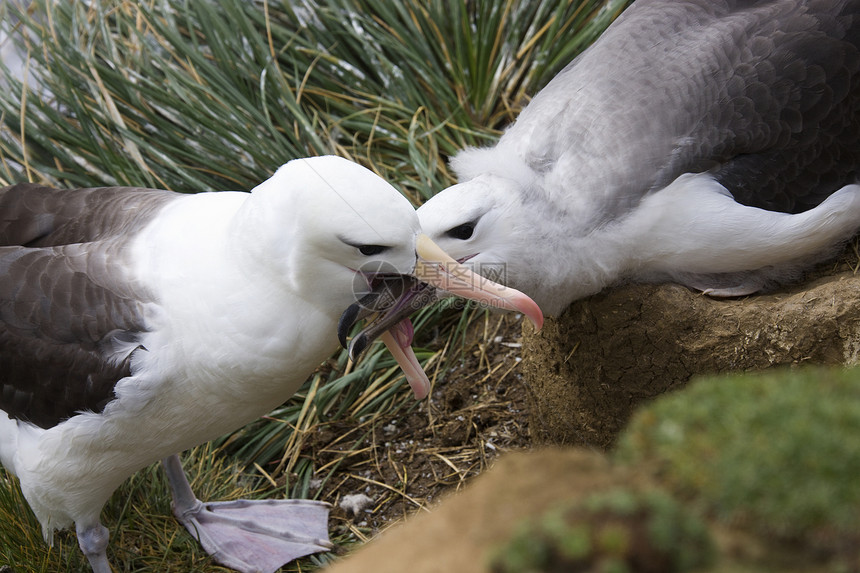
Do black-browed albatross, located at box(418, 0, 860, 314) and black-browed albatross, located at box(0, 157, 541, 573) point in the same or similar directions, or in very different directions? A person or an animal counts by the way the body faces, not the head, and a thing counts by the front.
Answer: very different directions

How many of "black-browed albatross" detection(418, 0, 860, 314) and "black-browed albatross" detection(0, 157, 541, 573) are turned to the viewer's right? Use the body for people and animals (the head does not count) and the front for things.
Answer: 1

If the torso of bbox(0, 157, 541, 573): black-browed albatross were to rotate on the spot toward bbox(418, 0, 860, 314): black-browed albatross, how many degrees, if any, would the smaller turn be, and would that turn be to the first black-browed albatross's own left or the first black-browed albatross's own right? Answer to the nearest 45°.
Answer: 0° — it already faces it

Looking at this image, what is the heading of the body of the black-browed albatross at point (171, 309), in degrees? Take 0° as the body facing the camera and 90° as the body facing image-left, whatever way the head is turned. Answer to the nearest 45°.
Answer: approximately 270°

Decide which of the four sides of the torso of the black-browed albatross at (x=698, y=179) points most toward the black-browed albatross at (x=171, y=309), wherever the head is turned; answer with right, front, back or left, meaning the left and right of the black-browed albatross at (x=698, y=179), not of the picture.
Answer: front

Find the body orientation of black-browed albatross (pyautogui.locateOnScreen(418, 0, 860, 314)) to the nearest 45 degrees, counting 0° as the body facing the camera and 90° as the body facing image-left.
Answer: approximately 90°
